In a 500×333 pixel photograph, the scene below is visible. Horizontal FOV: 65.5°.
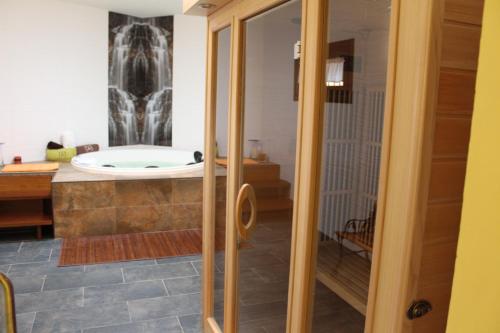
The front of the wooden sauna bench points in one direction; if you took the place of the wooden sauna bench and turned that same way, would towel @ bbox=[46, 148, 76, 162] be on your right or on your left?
on your right

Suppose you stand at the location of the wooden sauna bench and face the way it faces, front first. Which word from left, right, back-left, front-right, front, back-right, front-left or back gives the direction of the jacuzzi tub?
right

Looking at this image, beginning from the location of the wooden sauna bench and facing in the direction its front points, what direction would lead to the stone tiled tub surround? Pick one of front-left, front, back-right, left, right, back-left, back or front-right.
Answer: right

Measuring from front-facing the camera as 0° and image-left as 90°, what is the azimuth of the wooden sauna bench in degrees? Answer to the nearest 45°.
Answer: approximately 45°
